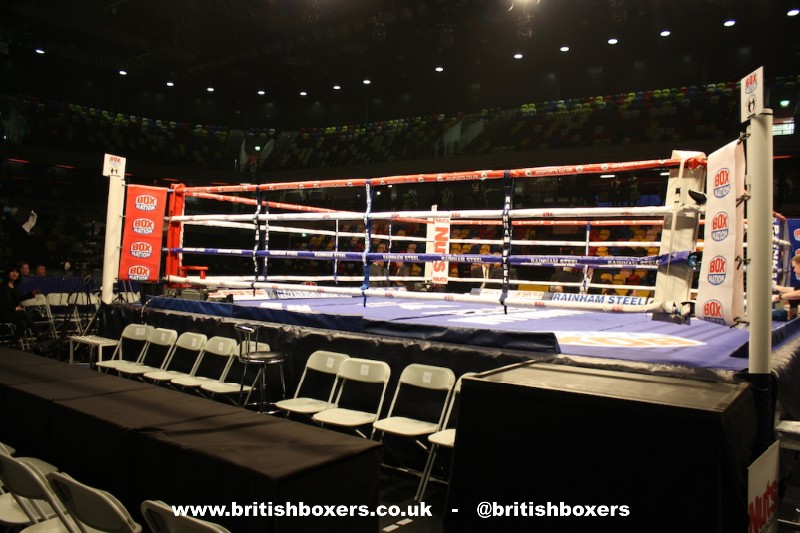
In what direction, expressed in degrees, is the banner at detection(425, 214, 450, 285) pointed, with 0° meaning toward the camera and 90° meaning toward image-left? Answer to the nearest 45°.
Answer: approximately 0°

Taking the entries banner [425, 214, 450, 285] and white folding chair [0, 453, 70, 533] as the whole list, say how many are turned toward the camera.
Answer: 1

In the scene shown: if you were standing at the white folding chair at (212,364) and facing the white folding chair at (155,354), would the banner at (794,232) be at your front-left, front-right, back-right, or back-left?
back-right
